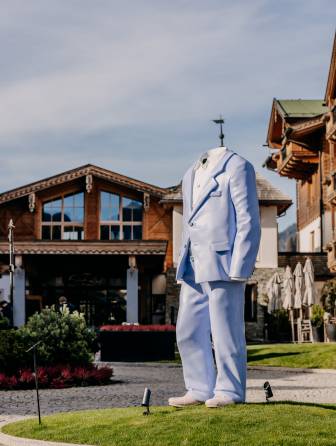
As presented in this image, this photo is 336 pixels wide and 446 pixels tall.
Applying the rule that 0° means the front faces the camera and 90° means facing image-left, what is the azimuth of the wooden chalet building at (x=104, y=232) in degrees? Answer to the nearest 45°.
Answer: approximately 0°

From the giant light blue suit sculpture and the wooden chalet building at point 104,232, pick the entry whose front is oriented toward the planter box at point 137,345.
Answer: the wooden chalet building

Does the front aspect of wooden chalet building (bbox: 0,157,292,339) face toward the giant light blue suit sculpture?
yes

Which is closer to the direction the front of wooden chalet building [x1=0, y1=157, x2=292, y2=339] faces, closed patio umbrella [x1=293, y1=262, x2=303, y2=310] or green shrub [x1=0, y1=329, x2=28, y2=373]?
the green shrub

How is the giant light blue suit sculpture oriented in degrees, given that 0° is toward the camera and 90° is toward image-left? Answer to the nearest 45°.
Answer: approximately 45°

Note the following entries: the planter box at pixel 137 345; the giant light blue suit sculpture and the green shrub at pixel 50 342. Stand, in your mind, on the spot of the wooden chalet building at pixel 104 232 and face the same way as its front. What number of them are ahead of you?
3

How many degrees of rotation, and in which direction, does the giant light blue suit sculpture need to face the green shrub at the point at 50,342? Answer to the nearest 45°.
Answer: approximately 135° to its right

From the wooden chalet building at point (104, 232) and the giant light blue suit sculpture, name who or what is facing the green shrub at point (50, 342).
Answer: the wooden chalet building

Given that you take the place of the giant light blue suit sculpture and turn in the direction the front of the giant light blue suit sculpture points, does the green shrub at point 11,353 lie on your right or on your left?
on your right

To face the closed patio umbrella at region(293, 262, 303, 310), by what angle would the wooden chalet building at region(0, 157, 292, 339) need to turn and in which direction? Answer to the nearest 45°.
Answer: approximately 45° to its left

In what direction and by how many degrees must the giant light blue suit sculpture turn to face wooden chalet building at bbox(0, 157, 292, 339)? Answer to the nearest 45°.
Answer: approximately 135° to its right

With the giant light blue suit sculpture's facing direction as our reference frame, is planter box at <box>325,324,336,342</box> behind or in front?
behind

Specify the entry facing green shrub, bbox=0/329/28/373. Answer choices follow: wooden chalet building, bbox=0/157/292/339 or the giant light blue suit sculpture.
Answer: the wooden chalet building
